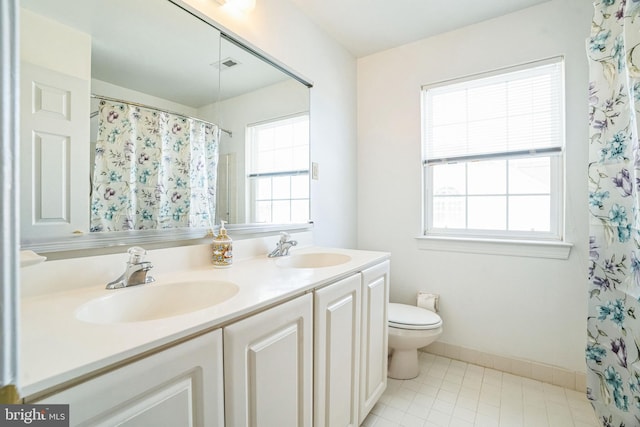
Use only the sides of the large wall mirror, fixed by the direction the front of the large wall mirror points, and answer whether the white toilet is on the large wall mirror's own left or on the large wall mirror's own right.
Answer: on the large wall mirror's own left

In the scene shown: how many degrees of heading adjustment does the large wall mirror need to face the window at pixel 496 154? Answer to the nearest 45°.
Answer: approximately 45° to its left

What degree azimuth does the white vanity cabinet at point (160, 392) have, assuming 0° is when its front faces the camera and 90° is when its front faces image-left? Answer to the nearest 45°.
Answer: approximately 315°
